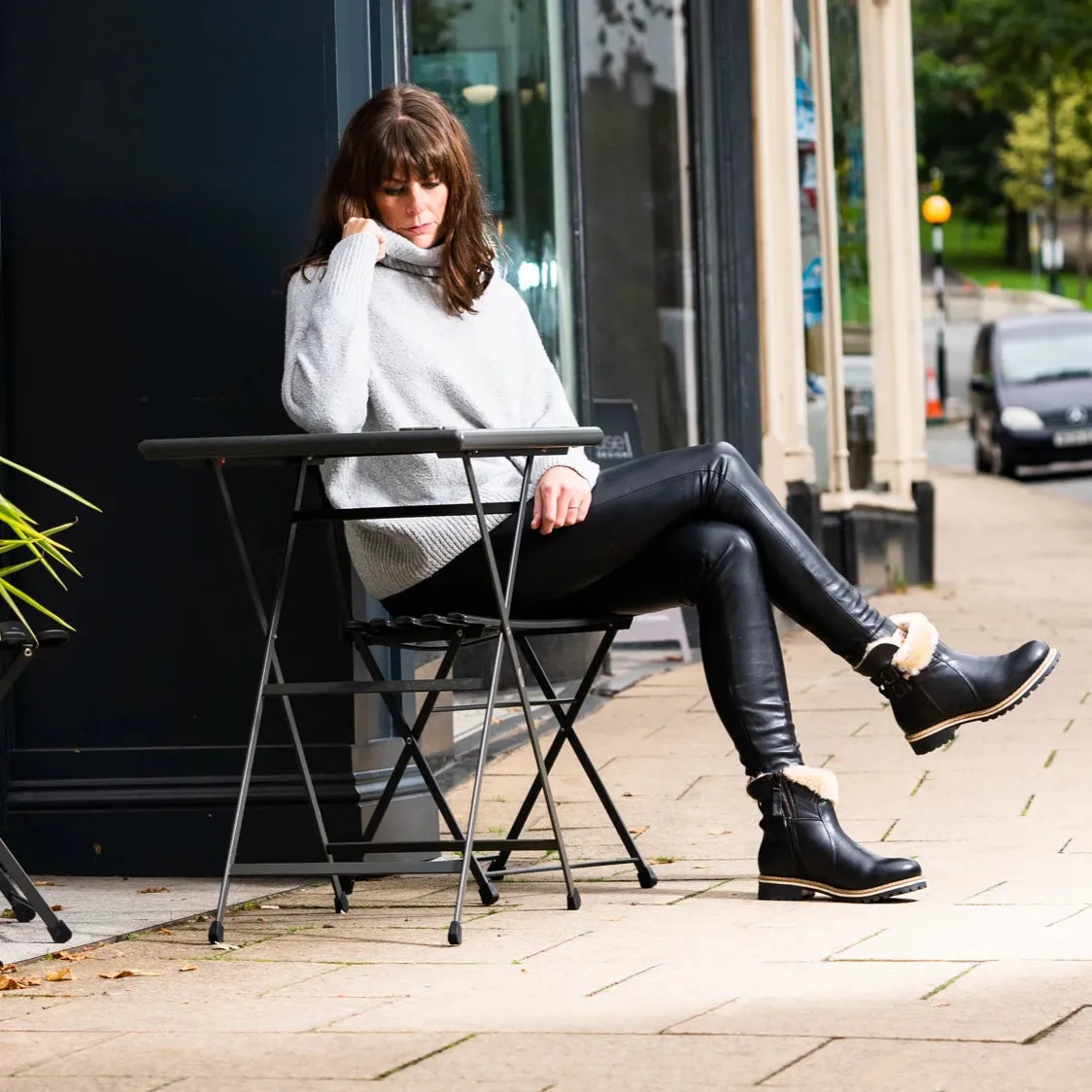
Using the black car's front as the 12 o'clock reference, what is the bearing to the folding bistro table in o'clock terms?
The folding bistro table is roughly at 12 o'clock from the black car.

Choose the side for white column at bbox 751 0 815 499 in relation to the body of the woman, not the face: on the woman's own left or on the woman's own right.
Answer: on the woman's own left

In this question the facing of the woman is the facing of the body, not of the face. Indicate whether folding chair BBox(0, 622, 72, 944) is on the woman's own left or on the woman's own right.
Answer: on the woman's own right

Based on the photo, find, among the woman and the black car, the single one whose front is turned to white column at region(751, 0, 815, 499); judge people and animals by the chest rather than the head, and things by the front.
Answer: the black car

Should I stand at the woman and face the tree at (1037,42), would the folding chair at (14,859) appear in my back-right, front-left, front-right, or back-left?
back-left

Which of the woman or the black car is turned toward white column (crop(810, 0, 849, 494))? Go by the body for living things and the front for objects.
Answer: the black car

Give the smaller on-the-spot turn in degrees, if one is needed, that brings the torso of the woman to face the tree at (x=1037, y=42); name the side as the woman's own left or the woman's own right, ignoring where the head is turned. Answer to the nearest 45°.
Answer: approximately 135° to the woman's own left

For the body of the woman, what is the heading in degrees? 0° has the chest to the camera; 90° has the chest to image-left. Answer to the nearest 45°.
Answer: approximately 315°

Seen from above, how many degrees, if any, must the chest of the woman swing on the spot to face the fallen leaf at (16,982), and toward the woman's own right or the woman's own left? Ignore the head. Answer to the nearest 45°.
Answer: approximately 90° to the woman's own right

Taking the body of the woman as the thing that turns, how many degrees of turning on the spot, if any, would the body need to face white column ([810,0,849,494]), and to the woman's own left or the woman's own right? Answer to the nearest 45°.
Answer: approximately 135° to the woman's own left
